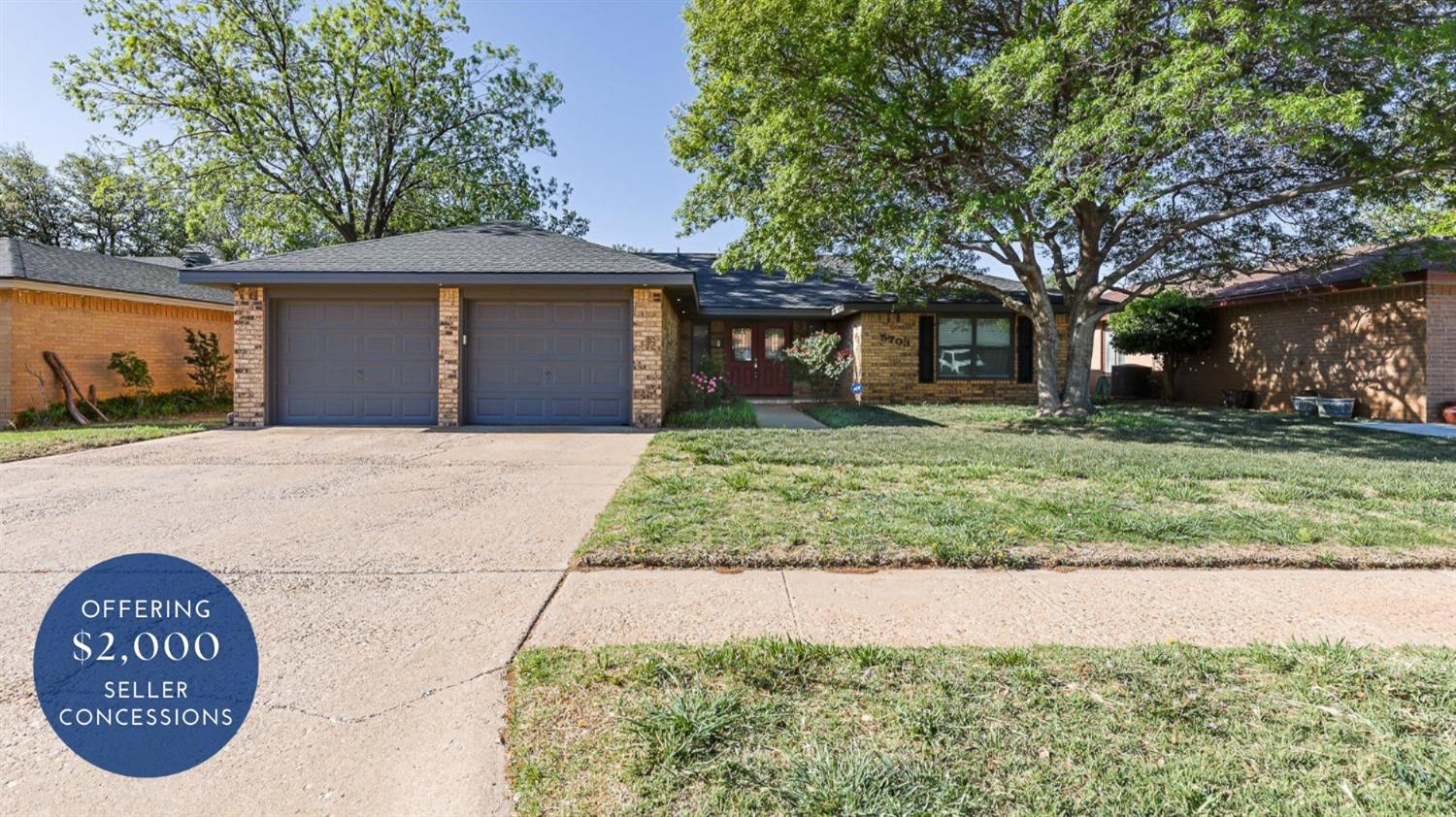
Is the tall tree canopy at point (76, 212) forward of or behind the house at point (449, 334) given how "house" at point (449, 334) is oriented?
behind

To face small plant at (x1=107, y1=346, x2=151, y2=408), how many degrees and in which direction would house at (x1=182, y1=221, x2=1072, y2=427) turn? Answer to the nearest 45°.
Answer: approximately 135° to its right

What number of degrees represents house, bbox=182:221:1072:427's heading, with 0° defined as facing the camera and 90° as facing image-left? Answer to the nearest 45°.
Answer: approximately 0°

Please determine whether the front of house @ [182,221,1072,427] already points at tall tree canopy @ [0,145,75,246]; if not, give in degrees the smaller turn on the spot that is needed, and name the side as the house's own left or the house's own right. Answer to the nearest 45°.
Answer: approximately 135° to the house's own right

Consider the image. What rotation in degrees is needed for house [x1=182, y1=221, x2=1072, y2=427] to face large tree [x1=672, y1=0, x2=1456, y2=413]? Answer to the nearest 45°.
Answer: approximately 90° to its left

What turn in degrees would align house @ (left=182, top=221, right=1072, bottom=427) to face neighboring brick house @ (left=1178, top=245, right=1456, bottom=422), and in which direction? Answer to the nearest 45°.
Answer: approximately 90° to its left

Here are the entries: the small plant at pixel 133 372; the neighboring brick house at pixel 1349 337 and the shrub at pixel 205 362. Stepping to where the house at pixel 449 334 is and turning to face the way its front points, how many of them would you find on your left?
1
